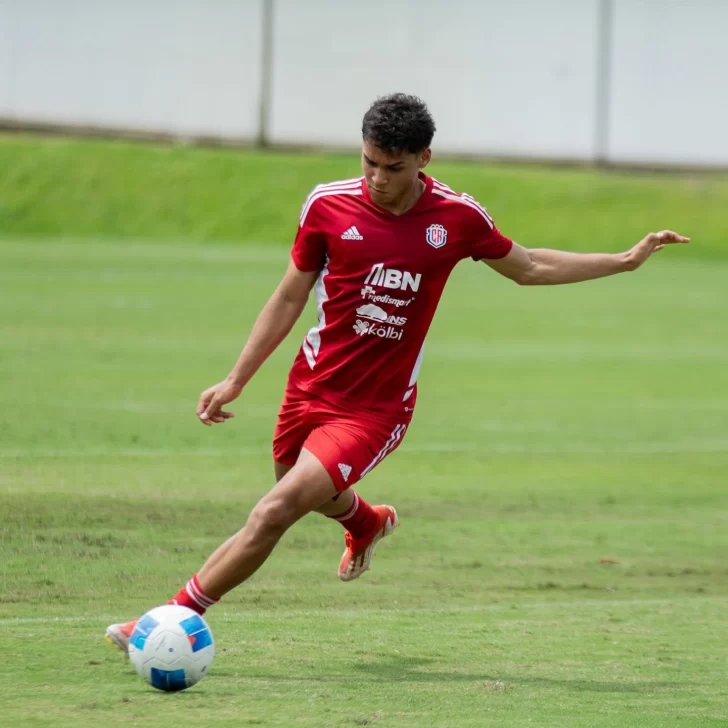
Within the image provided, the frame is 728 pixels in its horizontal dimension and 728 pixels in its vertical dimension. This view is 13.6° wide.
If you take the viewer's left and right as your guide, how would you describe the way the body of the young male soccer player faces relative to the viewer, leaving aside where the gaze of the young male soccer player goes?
facing the viewer

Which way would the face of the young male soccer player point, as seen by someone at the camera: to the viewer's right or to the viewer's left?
to the viewer's left

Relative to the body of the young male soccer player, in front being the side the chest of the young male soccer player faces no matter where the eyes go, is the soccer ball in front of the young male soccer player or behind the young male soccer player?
in front
